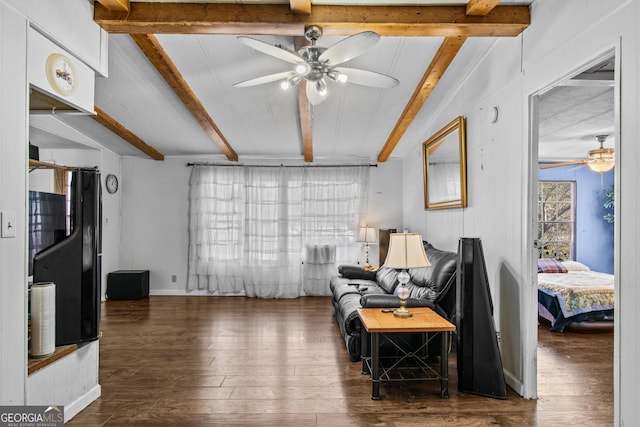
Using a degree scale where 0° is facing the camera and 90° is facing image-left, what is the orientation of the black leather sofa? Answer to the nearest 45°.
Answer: approximately 90°

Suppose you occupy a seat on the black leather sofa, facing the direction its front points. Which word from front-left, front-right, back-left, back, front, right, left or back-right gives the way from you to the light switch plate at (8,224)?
front-left

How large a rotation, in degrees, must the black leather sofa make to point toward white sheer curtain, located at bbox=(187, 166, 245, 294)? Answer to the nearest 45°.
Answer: approximately 45° to its right

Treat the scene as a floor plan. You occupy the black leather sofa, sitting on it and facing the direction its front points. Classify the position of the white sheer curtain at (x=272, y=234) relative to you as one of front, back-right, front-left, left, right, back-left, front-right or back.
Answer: front-right

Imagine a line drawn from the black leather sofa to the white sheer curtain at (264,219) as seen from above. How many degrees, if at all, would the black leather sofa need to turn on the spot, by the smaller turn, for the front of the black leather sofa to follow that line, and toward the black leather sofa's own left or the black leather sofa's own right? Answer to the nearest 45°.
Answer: approximately 45° to the black leather sofa's own right

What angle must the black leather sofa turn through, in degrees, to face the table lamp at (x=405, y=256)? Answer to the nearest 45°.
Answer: approximately 90° to its left

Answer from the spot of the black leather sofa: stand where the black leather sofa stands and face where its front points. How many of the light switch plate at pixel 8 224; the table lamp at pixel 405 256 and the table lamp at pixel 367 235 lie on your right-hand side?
1
